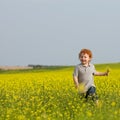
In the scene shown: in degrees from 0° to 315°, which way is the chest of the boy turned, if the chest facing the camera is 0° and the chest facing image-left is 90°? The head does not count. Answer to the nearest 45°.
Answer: approximately 0°
